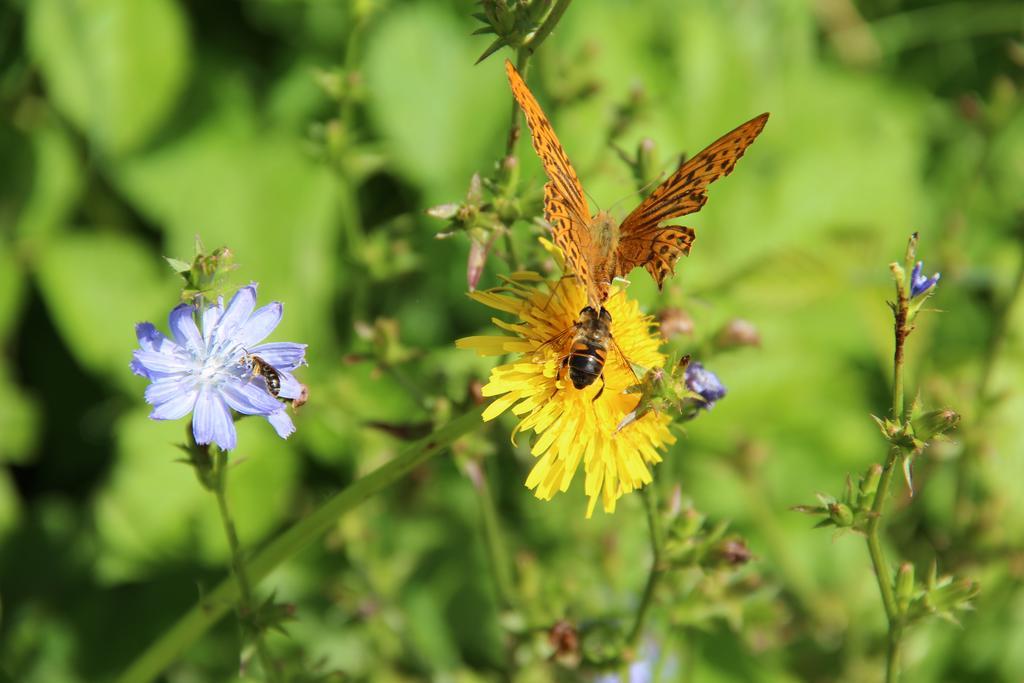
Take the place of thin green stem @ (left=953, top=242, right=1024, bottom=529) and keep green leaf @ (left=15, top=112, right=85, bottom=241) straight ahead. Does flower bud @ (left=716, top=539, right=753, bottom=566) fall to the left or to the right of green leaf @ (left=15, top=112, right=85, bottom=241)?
left

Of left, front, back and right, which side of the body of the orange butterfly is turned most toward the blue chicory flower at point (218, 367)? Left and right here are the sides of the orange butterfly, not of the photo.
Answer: left

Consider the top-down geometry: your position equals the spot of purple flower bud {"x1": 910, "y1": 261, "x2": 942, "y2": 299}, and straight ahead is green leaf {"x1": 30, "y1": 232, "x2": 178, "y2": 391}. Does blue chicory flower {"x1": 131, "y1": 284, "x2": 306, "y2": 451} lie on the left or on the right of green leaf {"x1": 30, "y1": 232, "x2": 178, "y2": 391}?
left

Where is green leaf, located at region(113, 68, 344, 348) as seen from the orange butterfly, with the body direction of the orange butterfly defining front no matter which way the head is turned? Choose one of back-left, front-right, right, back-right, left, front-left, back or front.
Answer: front-left

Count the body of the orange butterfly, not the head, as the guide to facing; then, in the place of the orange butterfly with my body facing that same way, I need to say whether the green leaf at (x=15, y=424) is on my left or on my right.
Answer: on my left

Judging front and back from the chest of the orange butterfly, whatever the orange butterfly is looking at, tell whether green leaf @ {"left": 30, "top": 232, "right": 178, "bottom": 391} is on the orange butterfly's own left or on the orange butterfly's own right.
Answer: on the orange butterfly's own left

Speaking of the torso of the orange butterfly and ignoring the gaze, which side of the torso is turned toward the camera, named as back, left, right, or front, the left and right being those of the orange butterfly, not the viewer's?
back
